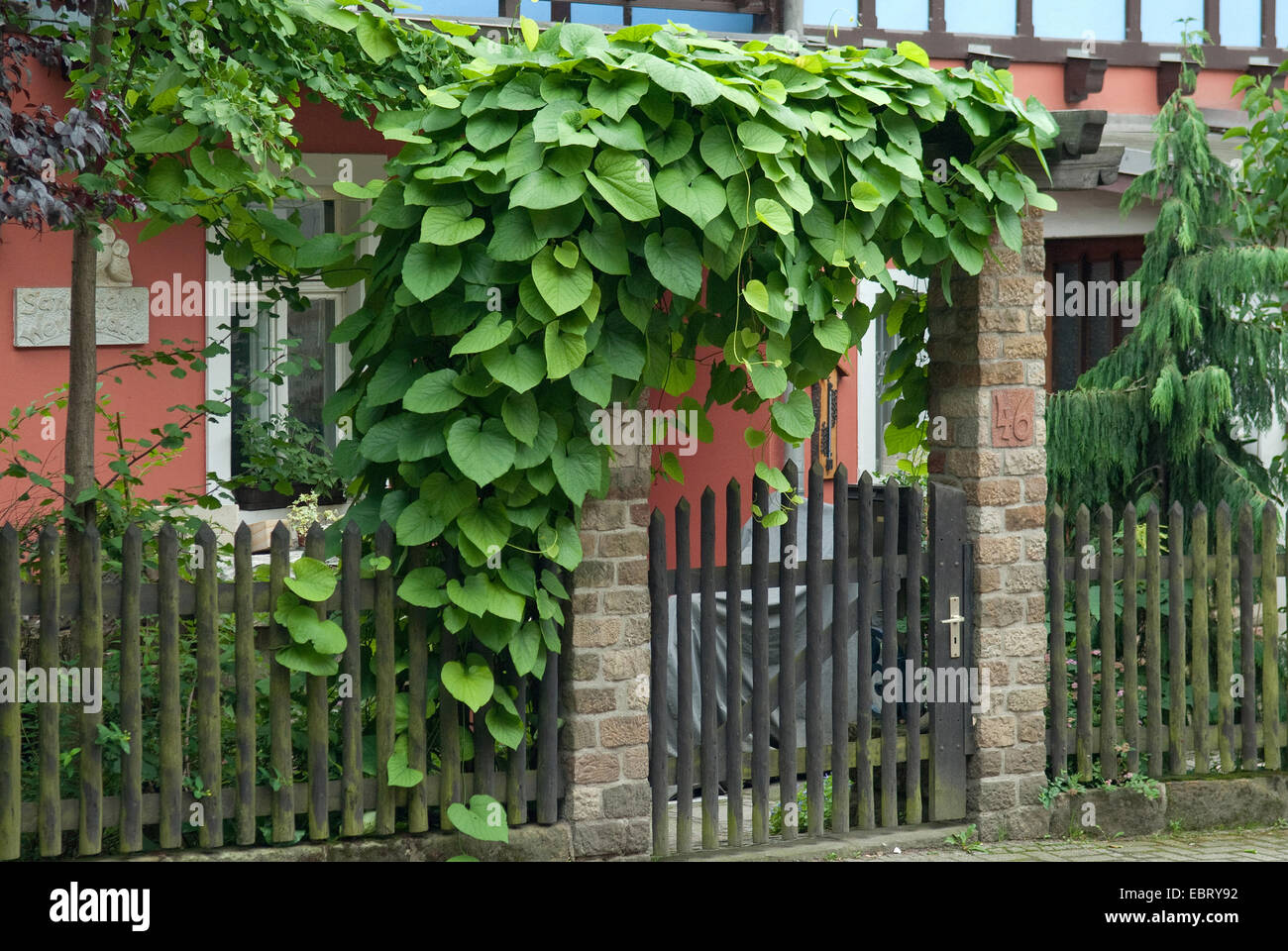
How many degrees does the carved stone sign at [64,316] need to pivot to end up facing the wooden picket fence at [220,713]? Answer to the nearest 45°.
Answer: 0° — it already faces it

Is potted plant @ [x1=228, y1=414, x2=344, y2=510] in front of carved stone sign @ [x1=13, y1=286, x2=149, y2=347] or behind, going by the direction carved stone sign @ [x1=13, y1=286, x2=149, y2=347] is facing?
in front

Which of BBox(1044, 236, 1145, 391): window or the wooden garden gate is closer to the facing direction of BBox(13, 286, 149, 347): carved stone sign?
the wooden garden gate

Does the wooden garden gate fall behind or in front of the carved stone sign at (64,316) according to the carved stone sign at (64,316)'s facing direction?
in front

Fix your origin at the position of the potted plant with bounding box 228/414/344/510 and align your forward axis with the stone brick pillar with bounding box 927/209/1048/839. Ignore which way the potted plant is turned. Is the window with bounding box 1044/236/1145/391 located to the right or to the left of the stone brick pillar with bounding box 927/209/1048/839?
left

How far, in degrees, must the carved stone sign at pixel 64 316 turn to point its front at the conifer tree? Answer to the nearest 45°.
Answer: approximately 90° to its left

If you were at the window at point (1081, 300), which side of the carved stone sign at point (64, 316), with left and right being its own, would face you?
left

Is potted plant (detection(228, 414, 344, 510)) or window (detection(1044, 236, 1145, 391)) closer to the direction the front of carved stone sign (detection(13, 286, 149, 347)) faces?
the potted plant

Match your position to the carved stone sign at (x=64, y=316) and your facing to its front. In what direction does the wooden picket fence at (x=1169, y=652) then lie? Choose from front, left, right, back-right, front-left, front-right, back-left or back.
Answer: front-left

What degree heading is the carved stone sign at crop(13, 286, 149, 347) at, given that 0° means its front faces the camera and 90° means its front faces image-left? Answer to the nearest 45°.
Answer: approximately 0°

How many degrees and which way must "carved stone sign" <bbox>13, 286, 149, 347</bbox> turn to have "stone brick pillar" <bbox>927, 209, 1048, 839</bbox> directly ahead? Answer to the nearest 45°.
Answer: approximately 45° to its left
